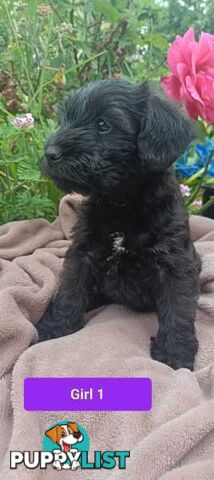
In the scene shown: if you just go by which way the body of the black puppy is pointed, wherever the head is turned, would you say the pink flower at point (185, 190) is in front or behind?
behind

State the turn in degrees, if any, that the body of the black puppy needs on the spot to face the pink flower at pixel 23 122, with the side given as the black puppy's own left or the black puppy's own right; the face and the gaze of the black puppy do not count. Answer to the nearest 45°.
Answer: approximately 90° to the black puppy's own right

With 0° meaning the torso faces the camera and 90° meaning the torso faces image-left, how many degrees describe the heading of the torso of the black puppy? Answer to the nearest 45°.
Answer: approximately 45°

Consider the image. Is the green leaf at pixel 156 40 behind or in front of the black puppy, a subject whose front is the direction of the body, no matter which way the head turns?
behind
